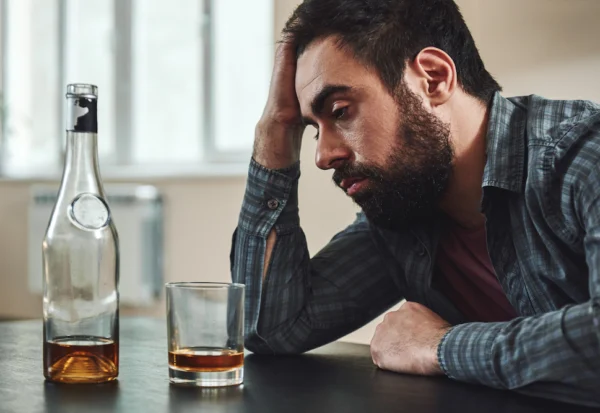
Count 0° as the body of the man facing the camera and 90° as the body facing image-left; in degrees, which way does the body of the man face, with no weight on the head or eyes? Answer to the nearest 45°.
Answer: approximately 45°

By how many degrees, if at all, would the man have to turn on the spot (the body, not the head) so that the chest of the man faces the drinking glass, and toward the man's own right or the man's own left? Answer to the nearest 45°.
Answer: approximately 45° to the man's own left

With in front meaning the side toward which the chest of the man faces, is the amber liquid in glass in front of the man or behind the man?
in front

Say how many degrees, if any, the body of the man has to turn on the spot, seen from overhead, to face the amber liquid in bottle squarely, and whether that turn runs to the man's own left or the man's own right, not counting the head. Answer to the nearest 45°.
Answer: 0° — they already face it

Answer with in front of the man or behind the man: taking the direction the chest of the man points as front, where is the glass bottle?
in front

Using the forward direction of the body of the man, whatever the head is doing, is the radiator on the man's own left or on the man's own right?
on the man's own right
